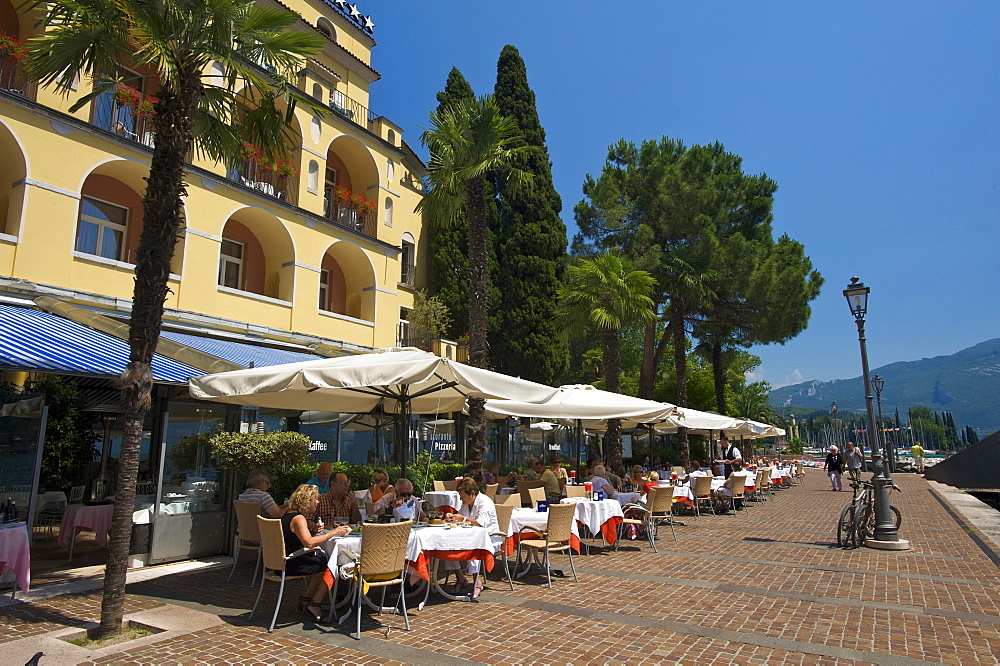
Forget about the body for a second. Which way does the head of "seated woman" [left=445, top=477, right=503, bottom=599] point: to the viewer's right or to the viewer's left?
to the viewer's left

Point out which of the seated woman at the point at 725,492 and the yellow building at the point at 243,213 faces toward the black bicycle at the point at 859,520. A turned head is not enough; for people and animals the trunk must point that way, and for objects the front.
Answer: the yellow building

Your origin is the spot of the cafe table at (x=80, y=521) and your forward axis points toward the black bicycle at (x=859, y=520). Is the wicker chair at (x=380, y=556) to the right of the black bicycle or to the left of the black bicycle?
right

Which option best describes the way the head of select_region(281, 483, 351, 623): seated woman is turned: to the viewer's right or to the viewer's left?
to the viewer's right

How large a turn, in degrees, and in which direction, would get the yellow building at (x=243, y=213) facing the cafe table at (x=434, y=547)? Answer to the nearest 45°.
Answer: approximately 45° to its right

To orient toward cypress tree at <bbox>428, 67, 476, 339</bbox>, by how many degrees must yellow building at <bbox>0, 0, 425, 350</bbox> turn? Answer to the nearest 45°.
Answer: approximately 90° to its left

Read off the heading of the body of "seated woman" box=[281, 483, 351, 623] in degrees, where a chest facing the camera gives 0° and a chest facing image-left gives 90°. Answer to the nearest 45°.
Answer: approximately 270°

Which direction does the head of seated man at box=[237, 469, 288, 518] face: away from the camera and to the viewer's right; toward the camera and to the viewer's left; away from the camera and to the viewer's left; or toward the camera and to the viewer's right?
away from the camera and to the viewer's right

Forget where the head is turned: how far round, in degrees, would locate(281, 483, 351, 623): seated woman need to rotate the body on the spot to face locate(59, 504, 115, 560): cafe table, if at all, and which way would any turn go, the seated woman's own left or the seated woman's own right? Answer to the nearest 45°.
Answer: approximately 135° to the seated woman's own left
